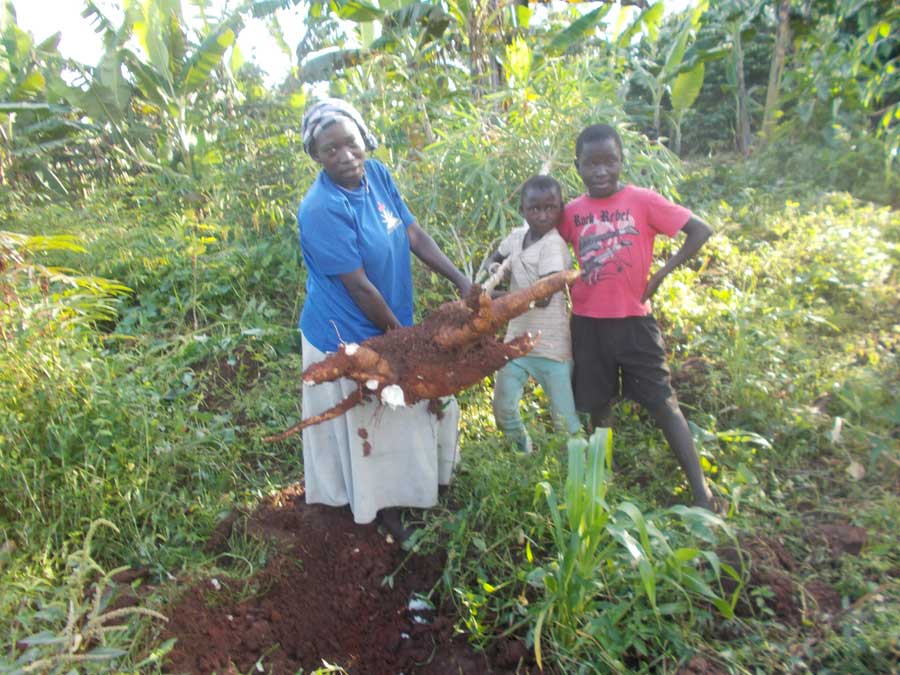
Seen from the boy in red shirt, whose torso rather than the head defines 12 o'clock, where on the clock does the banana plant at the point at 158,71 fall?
The banana plant is roughly at 4 o'clock from the boy in red shirt.

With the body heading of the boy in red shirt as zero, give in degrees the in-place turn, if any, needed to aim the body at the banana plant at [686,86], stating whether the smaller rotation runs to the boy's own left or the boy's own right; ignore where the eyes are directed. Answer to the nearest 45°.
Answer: approximately 180°

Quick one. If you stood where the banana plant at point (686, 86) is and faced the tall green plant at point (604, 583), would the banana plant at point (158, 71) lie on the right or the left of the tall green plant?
right

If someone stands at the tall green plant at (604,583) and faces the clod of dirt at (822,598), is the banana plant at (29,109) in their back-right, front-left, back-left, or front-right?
back-left

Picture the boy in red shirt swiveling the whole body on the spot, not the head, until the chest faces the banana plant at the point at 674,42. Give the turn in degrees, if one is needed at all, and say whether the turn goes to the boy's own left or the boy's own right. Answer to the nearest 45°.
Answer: approximately 180°

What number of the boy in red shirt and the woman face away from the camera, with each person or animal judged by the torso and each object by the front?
0

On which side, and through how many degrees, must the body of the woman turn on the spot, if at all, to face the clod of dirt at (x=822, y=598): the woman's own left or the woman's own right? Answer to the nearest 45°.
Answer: approximately 45° to the woman's own left

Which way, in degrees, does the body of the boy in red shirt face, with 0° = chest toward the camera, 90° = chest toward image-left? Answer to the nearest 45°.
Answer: approximately 0°

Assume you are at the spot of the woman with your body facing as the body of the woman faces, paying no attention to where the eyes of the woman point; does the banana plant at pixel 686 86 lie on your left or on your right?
on your left

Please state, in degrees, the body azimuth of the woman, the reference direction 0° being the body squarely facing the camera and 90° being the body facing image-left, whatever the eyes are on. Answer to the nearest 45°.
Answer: approximately 315°

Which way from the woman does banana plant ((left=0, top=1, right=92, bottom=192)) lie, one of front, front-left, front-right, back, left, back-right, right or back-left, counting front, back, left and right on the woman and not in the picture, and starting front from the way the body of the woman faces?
back
